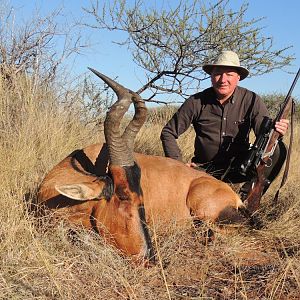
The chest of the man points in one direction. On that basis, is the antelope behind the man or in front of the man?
in front

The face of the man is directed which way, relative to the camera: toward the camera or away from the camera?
toward the camera

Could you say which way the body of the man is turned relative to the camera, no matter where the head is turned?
toward the camera
